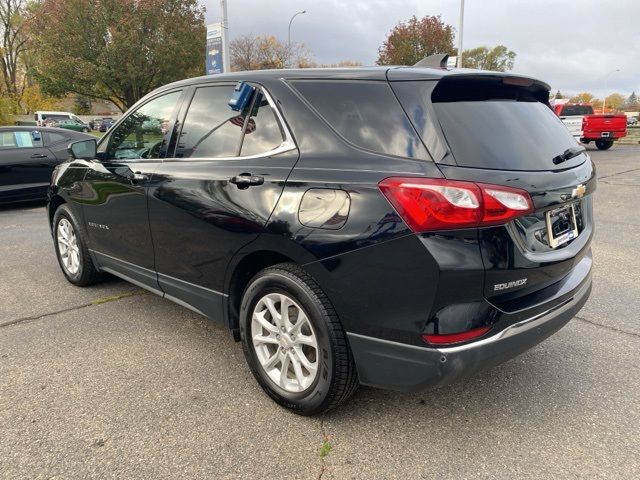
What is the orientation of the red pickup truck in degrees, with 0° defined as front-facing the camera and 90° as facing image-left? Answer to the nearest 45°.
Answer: approximately 135°

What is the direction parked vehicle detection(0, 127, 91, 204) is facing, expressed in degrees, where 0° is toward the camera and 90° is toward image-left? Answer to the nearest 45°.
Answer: approximately 90°

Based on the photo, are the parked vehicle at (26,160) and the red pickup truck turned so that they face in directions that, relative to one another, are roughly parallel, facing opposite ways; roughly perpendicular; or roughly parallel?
roughly perpendicular

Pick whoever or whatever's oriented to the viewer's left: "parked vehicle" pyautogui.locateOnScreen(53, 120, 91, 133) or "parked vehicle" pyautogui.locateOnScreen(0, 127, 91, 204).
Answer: "parked vehicle" pyautogui.locateOnScreen(0, 127, 91, 204)

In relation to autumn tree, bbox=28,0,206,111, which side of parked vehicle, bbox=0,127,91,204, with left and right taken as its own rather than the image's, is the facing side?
right

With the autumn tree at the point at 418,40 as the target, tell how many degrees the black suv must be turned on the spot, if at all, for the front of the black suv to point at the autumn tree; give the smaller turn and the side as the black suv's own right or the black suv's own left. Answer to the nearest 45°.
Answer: approximately 45° to the black suv's own right
